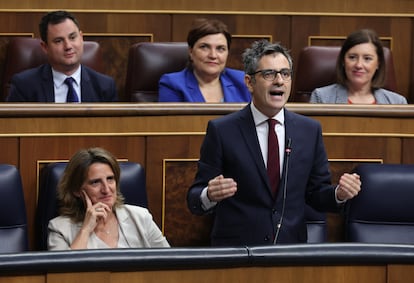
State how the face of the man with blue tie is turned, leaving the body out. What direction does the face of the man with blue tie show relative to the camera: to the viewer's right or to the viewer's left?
to the viewer's right

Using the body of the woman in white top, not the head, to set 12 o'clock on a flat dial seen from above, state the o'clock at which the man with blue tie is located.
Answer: The man with blue tie is roughly at 7 o'clock from the woman in white top.

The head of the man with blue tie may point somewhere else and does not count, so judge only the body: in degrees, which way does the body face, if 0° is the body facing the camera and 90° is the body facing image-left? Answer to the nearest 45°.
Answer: approximately 0°

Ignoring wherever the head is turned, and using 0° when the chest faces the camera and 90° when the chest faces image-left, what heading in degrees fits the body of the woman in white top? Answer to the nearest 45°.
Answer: approximately 315°

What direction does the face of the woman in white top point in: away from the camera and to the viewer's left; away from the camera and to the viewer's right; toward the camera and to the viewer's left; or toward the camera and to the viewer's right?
toward the camera and to the viewer's right
